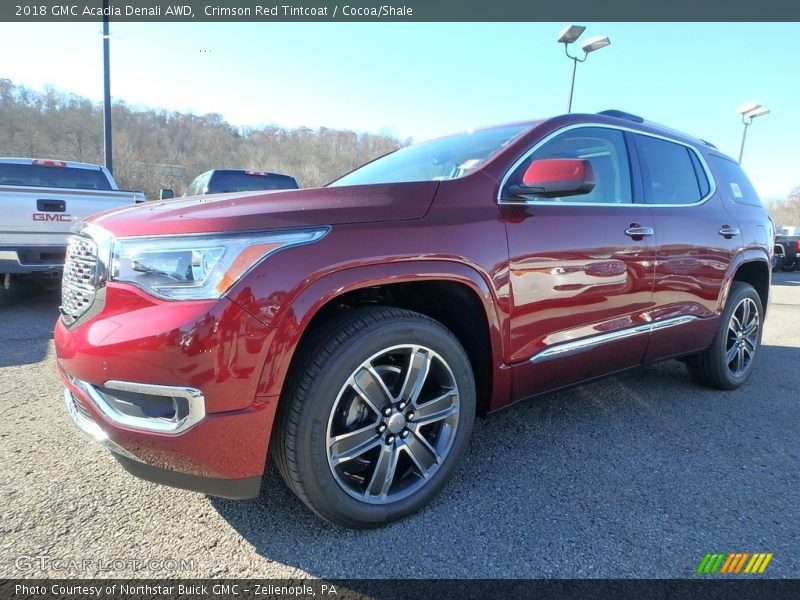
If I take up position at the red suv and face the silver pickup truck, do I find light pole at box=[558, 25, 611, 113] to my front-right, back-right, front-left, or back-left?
front-right

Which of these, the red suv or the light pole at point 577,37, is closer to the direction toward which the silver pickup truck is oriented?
the light pole

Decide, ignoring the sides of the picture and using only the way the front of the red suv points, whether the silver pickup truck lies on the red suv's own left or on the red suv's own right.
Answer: on the red suv's own right

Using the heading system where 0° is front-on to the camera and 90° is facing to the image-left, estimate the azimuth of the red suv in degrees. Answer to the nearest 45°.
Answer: approximately 45°

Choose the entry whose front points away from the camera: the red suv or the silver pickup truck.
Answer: the silver pickup truck

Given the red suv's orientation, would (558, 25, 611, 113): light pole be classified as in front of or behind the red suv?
behind

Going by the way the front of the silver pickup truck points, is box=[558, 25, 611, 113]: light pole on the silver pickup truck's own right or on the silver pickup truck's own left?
on the silver pickup truck's own right

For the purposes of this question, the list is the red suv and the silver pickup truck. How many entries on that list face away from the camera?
1

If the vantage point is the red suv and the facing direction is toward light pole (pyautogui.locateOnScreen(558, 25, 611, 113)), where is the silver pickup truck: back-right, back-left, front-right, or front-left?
front-left

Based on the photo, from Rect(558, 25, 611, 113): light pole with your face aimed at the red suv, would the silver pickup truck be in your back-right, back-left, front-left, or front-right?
front-right

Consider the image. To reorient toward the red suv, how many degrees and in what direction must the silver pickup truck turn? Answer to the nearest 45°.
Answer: approximately 180°

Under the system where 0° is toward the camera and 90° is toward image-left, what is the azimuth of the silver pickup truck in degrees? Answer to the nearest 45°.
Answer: approximately 180°
